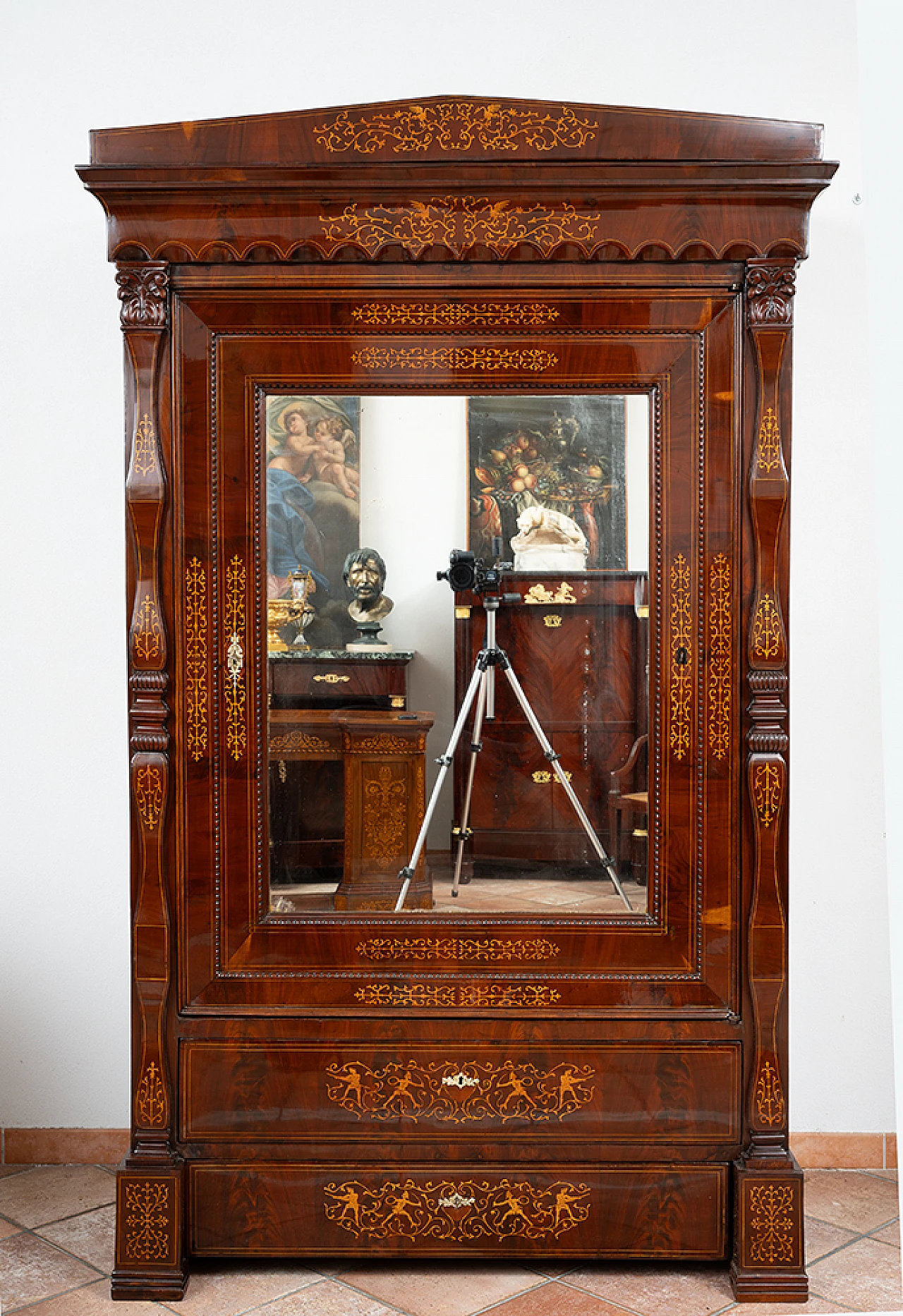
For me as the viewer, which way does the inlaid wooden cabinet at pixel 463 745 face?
facing the viewer
